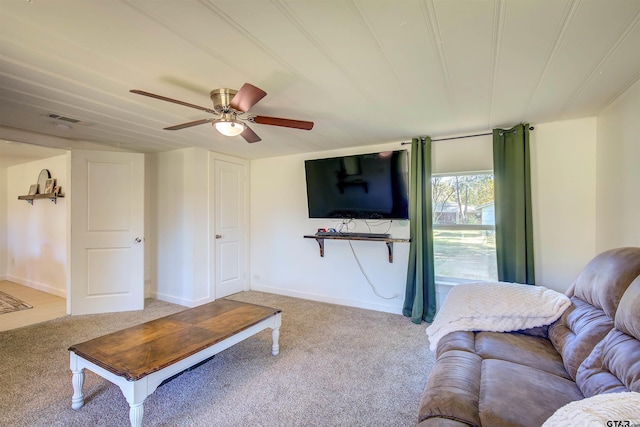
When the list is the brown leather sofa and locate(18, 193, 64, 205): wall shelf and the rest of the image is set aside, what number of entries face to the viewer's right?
0

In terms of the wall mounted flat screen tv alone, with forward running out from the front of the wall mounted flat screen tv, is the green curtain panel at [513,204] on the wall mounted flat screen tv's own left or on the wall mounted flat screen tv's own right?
on the wall mounted flat screen tv's own left

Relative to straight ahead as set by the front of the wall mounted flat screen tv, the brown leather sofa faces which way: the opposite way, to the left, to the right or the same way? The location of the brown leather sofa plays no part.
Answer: to the right

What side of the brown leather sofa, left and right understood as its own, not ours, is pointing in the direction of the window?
right

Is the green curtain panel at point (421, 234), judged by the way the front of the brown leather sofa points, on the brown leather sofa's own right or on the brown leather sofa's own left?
on the brown leather sofa's own right

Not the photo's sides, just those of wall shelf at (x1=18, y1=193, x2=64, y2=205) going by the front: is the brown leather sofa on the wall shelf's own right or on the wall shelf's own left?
on the wall shelf's own left

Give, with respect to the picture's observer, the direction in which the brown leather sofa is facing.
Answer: facing to the left of the viewer

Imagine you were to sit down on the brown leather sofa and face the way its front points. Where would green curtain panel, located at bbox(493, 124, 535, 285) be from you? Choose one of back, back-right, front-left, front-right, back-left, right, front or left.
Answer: right

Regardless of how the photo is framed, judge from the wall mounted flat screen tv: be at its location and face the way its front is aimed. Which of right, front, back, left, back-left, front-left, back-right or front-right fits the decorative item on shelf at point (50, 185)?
front-right

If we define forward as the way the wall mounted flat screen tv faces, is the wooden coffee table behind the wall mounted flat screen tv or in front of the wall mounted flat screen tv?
in front

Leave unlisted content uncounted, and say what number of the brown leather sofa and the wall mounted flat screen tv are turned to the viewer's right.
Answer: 0

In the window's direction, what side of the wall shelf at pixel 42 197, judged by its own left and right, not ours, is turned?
left

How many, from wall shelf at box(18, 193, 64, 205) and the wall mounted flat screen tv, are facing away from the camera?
0
